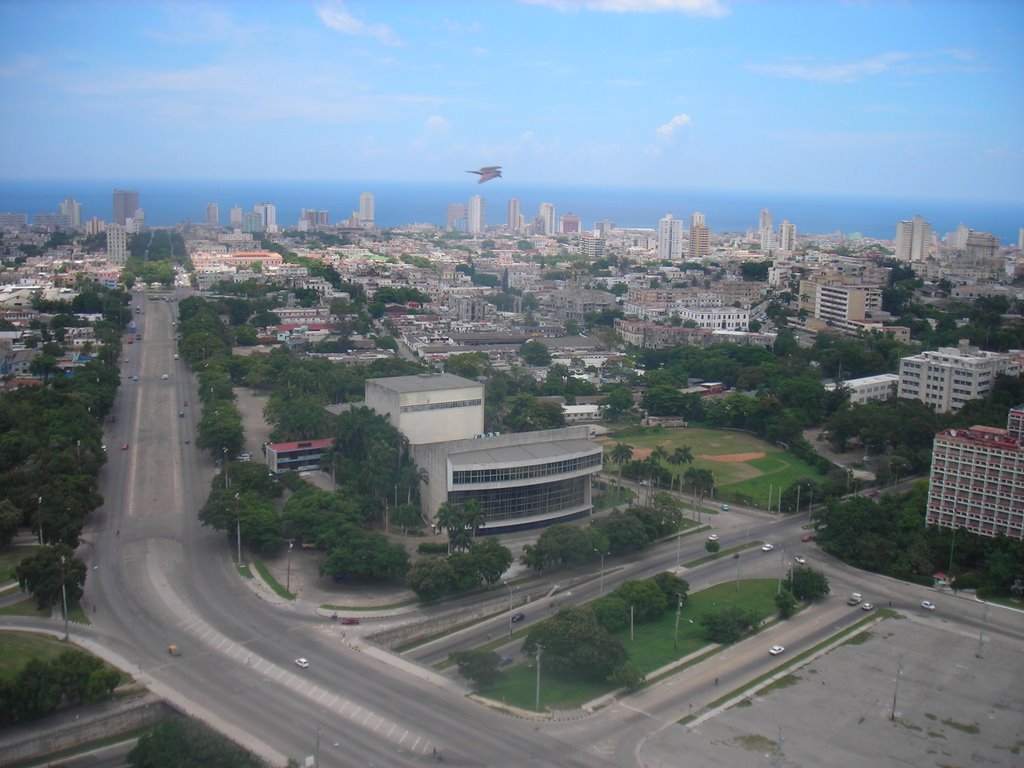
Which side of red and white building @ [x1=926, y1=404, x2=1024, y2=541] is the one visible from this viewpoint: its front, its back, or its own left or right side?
front

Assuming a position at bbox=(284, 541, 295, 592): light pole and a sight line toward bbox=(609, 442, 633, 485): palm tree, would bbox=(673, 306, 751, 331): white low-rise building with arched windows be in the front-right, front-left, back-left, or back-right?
front-left

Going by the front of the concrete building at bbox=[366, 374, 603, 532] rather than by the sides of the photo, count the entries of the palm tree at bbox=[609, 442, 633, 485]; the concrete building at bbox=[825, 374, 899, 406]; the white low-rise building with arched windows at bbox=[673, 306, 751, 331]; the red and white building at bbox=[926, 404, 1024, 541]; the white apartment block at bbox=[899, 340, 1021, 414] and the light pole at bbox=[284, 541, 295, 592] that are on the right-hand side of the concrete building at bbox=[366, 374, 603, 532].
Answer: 1

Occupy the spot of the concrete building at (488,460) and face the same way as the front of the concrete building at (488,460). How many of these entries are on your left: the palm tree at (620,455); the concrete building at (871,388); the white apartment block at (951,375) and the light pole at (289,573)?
3

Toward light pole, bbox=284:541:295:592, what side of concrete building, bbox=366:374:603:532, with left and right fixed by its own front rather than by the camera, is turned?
right

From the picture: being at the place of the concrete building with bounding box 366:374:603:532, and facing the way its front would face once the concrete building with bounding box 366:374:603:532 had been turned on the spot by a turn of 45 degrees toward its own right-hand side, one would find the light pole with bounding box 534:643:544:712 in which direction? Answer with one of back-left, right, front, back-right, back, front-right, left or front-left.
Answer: front

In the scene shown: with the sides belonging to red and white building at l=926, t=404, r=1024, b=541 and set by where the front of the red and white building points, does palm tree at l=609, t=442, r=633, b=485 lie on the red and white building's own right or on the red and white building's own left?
on the red and white building's own right

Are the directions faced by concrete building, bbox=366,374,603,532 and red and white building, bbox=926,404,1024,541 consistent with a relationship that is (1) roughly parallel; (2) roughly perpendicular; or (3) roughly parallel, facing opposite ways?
roughly perpendicular

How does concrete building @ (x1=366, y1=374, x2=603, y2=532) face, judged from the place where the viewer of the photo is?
facing the viewer and to the right of the viewer

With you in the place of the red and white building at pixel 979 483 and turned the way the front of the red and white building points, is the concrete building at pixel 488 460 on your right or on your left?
on your right

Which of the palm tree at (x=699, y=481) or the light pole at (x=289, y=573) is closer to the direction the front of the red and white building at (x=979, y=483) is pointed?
the light pole

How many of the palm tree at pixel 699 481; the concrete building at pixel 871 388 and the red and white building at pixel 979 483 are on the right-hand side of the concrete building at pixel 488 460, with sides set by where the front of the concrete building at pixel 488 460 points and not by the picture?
0

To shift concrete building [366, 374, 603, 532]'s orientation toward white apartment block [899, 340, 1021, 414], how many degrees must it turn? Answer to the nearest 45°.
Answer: approximately 90° to its left

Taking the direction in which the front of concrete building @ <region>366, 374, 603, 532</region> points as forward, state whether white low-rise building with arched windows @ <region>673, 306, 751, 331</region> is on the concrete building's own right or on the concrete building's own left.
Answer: on the concrete building's own left
